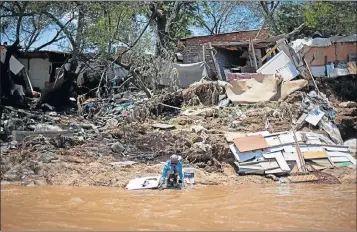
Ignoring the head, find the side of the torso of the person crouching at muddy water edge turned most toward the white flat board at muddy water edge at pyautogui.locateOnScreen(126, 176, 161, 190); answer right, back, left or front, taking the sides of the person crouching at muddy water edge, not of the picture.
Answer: right

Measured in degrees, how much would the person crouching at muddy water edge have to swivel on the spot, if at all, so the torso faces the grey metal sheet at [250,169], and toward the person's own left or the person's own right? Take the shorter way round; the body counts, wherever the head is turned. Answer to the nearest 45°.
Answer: approximately 135° to the person's own left

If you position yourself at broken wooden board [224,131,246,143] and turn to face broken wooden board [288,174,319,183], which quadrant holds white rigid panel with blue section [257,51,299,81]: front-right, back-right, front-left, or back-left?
back-left

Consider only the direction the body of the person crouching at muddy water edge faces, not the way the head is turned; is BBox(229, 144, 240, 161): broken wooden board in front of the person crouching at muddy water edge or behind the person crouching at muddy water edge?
behind

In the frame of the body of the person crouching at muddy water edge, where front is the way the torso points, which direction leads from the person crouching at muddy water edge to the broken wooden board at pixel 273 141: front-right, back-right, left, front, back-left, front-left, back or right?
back-left

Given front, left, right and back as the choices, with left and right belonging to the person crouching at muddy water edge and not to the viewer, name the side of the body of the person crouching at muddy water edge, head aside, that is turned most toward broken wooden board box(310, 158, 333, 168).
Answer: left

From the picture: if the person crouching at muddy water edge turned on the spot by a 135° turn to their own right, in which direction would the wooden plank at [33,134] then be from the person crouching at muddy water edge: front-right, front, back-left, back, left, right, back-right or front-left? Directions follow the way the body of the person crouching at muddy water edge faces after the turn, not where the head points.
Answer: front

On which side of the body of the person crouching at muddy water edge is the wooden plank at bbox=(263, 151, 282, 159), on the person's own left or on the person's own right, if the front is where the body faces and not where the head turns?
on the person's own left

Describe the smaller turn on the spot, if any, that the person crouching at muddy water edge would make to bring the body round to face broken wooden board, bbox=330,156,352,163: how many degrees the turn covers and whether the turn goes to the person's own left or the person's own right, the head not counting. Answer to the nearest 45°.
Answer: approximately 90° to the person's own left

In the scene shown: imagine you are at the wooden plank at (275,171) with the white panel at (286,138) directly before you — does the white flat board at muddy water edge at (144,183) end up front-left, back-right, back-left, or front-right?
back-left

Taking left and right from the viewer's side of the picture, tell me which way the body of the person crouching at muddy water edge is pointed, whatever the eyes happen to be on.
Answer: facing the viewer

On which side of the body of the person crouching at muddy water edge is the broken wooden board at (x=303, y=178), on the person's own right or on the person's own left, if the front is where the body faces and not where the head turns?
on the person's own left

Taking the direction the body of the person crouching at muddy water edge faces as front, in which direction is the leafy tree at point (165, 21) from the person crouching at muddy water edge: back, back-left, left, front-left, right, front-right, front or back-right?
back
